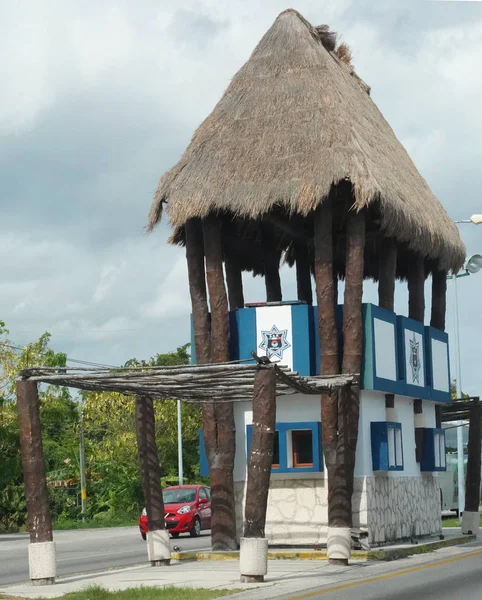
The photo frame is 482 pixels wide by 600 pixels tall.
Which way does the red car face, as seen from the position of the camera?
facing the viewer and to the left of the viewer

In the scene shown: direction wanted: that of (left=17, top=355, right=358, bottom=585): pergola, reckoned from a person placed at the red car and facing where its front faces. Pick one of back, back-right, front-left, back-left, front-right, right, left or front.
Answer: front-left

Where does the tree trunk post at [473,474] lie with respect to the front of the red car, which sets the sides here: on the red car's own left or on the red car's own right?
on the red car's own left

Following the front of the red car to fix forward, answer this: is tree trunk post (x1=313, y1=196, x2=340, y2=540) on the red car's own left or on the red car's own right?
on the red car's own left
